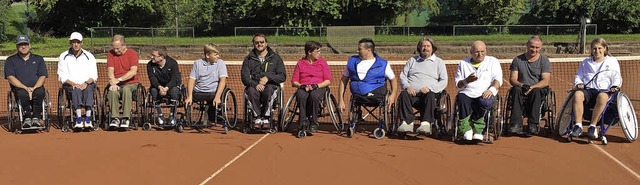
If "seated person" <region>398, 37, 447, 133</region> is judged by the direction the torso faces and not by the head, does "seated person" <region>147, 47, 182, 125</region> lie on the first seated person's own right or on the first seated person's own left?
on the first seated person's own right

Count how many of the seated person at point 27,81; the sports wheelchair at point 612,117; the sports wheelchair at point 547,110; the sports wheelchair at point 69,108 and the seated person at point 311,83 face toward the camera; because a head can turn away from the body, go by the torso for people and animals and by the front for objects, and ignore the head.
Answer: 5

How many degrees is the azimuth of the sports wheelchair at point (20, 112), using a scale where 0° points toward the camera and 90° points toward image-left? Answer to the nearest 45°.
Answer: approximately 0°

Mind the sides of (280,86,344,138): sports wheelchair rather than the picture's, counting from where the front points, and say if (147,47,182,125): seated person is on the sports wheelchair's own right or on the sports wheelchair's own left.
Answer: on the sports wheelchair's own right

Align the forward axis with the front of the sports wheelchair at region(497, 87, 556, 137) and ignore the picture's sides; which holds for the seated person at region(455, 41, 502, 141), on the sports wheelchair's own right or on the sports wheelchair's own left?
on the sports wheelchair's own right

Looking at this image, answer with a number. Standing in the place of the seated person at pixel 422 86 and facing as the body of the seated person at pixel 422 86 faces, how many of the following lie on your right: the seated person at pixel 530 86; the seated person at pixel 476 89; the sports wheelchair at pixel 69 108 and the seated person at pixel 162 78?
2

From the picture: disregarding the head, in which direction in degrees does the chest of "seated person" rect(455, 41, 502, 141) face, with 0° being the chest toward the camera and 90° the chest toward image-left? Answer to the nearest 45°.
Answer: approximately 0°

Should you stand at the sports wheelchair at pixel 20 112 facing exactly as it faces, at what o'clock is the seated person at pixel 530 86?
The seated person is roughly at 10 o'clock from the sports wheelchair.

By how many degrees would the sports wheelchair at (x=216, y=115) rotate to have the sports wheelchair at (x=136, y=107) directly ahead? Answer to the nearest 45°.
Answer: approximately 45° to its right

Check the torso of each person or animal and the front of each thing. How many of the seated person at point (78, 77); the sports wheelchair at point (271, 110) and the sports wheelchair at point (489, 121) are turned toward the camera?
3

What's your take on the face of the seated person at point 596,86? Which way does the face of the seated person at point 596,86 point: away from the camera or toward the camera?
toward the camera

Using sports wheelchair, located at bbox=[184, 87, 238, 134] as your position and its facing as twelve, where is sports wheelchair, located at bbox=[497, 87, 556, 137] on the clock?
sports wheelchair, located at bbox=[497, 87, 556, 137] is roughly at 8 o'clock from sports wheelchair, located at bbox=[184, 87, 238, 134].

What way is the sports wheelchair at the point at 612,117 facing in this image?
toward the camera

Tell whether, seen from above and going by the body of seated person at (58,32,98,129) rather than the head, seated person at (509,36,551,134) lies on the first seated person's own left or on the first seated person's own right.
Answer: on the first seated person's own left

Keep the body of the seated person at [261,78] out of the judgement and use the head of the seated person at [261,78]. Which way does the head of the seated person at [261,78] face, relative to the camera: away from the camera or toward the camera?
toward the camera

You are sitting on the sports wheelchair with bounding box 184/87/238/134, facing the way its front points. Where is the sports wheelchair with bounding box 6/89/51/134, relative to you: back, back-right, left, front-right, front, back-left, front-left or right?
front-right

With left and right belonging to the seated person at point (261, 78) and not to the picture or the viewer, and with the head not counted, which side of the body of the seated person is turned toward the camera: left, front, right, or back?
front
